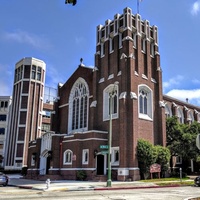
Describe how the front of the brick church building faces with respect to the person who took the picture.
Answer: facing the viewer and to the left of the viewer
